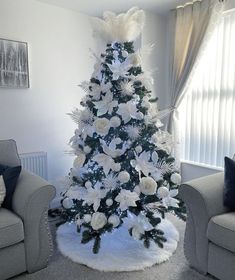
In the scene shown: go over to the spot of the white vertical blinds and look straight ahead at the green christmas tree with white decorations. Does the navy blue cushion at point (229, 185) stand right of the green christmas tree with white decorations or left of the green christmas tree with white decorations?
left

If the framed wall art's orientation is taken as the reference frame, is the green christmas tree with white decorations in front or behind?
in front

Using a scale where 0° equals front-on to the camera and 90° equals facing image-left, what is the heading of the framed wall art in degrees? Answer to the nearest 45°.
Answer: approximately 315°

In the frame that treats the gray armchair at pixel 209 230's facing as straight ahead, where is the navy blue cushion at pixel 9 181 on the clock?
The navy blue cushion is roughly at 1 o'clock from the gray armchair.

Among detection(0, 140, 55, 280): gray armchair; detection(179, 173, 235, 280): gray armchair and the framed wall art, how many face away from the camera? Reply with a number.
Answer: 0

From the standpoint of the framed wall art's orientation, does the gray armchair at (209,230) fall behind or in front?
in front

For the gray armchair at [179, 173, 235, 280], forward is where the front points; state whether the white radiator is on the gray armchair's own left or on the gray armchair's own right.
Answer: on the gray armchair's own right

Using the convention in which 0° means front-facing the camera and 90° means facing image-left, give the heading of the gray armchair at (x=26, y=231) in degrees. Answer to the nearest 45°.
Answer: approximately 315°

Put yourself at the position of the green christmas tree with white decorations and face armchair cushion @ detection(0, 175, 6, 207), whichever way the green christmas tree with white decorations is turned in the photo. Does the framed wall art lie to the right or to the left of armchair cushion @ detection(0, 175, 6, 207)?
right
